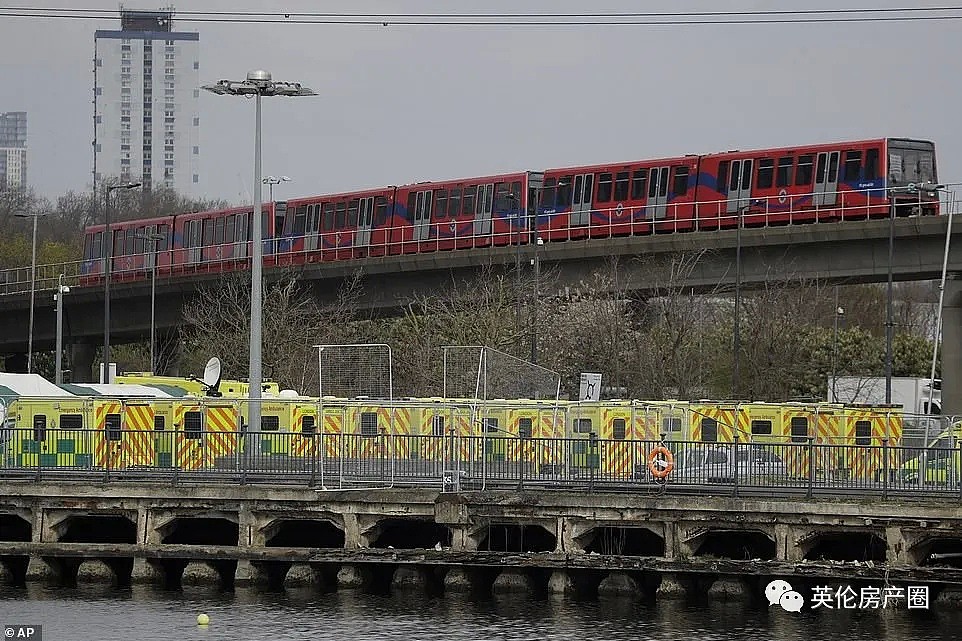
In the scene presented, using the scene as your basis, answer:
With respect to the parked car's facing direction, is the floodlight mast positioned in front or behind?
behind

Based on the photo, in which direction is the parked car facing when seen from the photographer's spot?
facing to the right of the viewer
